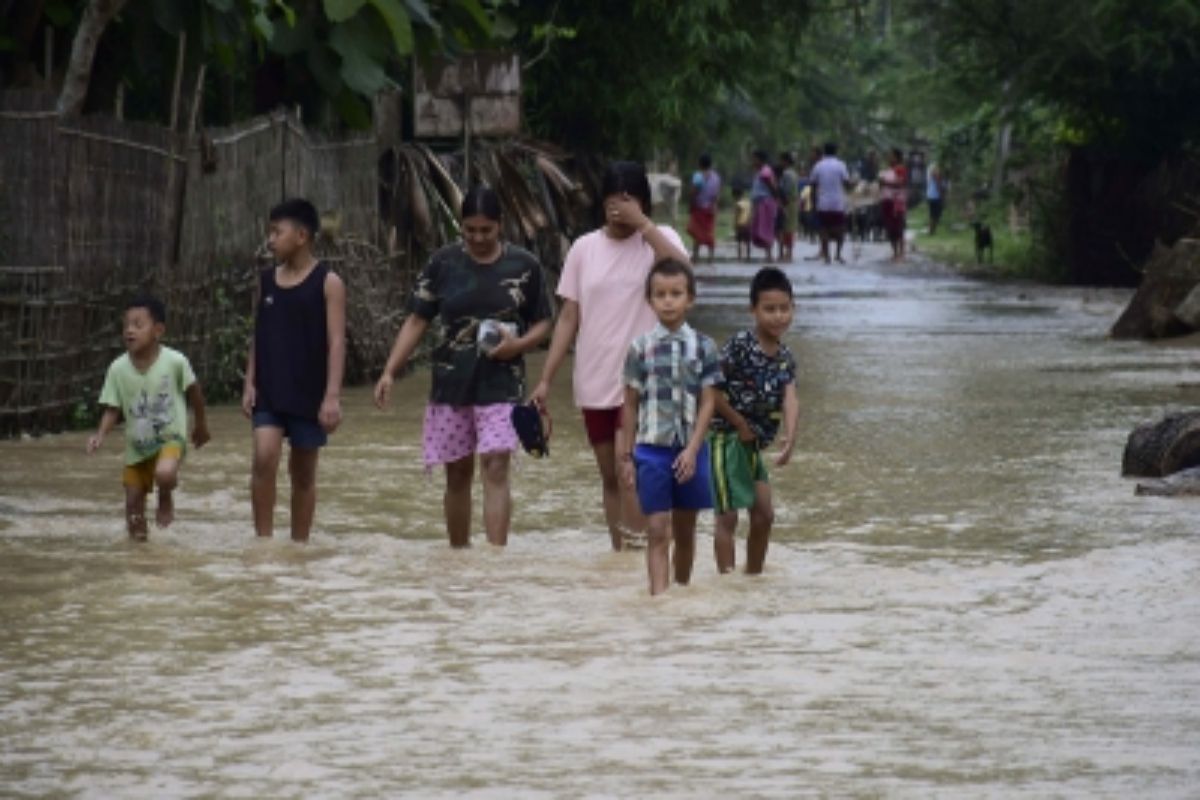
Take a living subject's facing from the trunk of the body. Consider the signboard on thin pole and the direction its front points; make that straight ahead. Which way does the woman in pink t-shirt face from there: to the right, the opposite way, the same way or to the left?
the same way

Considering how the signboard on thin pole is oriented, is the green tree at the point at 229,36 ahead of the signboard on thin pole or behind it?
ahead

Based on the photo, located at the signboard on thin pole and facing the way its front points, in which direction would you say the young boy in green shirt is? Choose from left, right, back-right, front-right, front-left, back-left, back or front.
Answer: front

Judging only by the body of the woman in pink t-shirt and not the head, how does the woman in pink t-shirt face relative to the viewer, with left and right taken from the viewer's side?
facing the viewer

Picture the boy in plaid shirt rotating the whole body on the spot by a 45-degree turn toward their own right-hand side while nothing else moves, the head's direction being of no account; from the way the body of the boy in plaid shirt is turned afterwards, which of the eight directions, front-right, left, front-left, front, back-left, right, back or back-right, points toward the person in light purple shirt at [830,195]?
back-right

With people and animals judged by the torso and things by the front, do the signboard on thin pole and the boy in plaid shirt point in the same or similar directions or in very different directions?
same or similar directions

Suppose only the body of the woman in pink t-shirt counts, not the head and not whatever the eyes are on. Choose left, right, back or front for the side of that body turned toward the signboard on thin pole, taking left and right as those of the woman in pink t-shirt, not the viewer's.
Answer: back

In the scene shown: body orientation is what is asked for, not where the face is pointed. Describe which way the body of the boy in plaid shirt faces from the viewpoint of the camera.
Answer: toward the camera

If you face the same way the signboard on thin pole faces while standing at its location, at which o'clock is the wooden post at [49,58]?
The wooden post is roughly at 1 o'clock from the signboard on thin pole.
